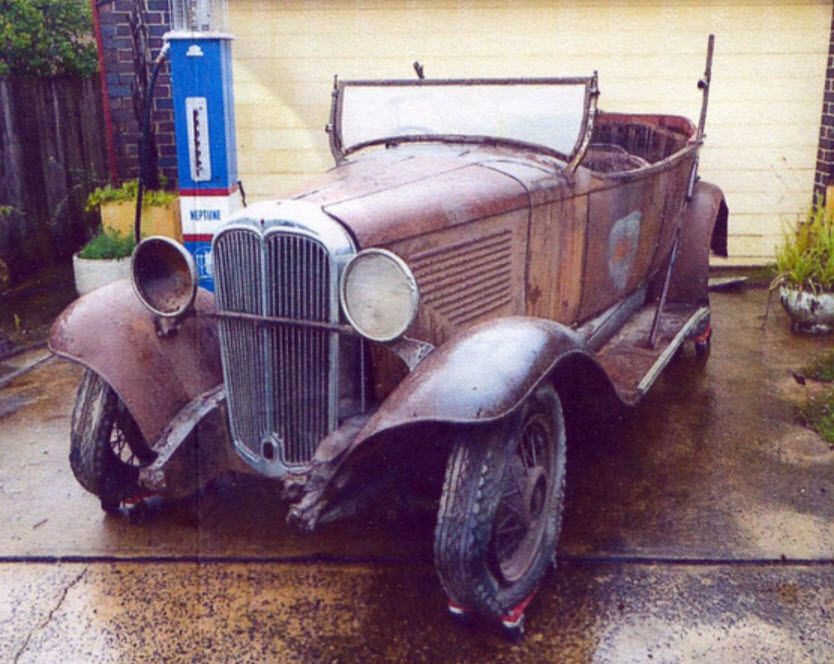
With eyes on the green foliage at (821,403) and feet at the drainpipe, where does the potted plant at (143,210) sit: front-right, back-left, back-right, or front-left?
front-right

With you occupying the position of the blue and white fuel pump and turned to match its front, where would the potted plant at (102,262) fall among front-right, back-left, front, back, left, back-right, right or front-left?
back-right

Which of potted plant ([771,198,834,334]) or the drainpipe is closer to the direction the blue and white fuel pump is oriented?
the potted plant

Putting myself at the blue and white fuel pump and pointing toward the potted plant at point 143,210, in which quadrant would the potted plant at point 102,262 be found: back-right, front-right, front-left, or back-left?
front-left

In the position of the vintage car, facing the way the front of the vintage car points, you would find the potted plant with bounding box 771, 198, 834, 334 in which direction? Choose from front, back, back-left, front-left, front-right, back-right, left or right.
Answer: back

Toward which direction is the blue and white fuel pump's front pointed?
toward the camera

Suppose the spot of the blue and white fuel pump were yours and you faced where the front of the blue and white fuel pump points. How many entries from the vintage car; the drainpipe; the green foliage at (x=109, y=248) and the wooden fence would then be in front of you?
1

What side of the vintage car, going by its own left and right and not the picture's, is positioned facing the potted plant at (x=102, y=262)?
right

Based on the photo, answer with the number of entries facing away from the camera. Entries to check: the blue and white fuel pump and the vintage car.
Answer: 0

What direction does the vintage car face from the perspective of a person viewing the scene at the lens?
facing the viewer and to the left of the viewer

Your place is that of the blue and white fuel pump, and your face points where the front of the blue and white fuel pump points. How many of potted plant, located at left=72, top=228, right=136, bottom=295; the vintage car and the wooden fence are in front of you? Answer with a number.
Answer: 1

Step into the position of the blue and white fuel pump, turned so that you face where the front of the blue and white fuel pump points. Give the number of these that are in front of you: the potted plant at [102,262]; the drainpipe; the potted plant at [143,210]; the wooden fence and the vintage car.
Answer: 1

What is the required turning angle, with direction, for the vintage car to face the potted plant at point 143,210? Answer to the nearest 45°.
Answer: approximately 90° to its right

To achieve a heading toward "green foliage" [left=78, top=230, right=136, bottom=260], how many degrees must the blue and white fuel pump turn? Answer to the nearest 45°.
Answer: approximately 135° to its right
